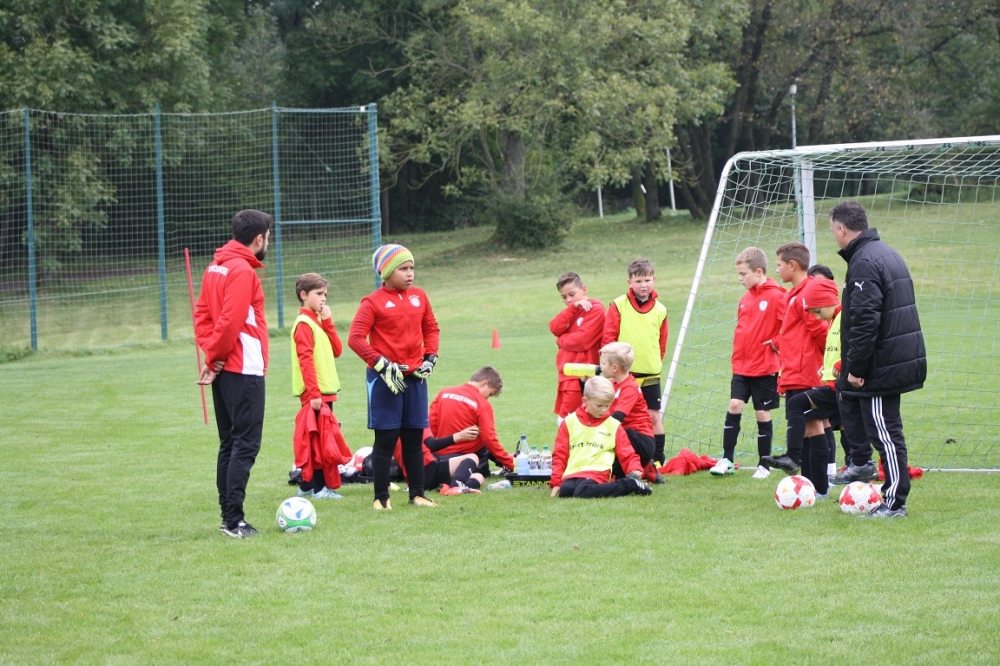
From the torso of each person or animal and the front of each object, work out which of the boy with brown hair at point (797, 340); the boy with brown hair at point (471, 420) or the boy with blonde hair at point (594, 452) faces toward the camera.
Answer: the boy with blonde hair

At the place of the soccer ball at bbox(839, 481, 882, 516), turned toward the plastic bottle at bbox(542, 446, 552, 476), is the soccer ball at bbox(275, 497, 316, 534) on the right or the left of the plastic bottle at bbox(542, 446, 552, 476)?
left

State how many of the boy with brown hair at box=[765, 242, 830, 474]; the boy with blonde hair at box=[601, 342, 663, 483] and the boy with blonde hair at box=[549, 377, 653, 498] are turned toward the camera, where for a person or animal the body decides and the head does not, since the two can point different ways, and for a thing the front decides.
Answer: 1

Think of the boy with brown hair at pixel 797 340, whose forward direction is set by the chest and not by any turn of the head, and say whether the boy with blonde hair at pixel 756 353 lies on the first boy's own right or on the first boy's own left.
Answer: on the first boy's own right

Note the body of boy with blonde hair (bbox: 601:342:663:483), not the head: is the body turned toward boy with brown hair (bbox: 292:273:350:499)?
yes

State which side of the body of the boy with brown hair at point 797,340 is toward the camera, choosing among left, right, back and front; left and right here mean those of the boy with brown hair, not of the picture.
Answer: left

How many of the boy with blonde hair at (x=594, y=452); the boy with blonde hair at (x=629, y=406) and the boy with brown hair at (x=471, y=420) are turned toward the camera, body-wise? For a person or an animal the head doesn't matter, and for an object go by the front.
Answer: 1

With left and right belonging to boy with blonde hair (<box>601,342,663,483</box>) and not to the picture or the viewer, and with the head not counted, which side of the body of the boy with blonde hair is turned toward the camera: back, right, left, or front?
left

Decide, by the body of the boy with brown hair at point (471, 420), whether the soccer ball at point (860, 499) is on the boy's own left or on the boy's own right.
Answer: on the boy's own right

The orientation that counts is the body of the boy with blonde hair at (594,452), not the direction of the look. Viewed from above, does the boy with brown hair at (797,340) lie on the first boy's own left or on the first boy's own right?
on the first boy's own left

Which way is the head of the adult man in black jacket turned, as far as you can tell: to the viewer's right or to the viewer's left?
to the viewer's left

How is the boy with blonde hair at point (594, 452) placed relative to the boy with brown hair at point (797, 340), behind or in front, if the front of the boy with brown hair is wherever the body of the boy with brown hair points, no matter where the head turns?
in front
